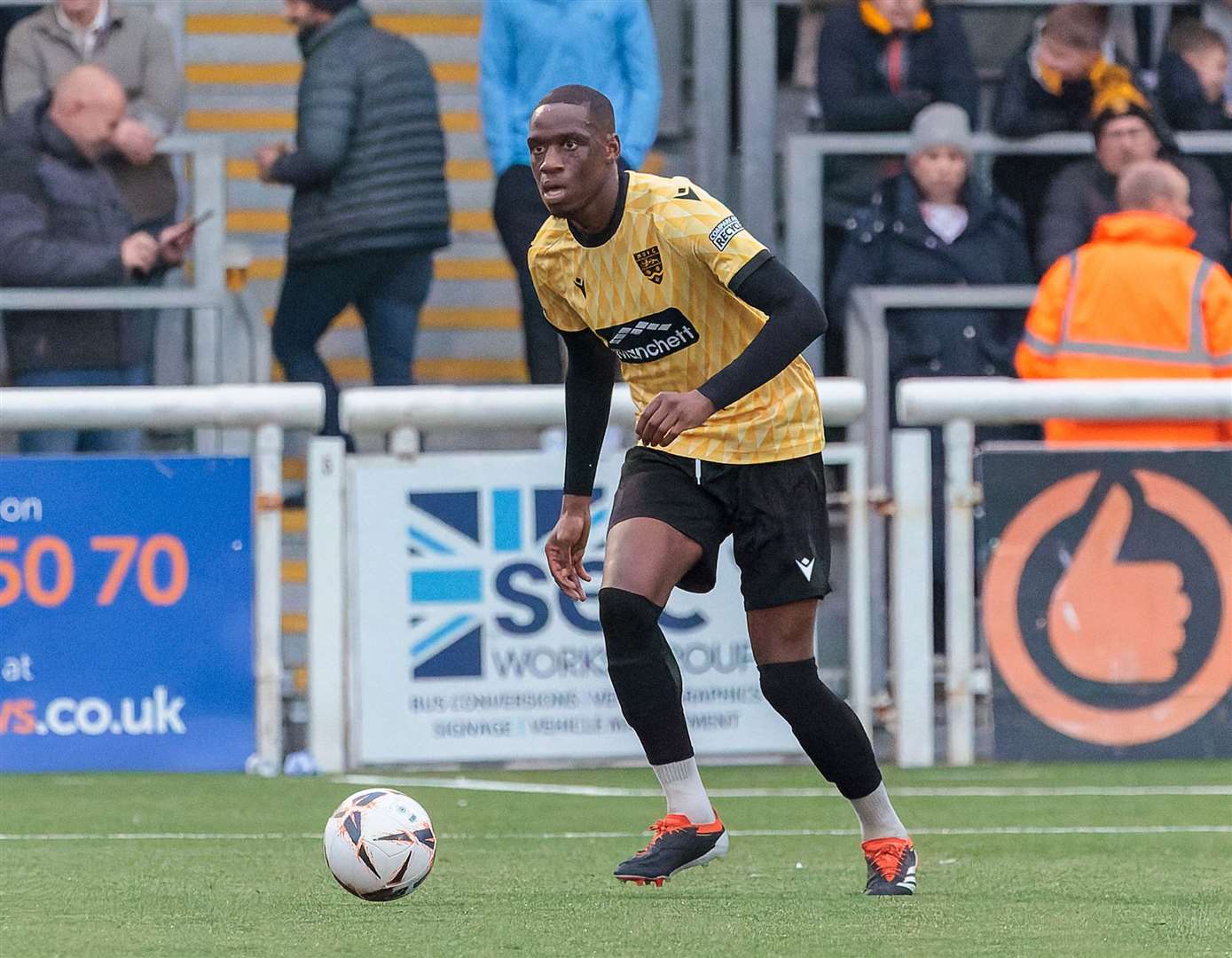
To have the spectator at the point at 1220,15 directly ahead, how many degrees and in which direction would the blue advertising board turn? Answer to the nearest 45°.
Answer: approximately 90° to its left

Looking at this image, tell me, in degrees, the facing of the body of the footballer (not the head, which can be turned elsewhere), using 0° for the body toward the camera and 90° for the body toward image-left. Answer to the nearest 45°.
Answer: approximately 45°

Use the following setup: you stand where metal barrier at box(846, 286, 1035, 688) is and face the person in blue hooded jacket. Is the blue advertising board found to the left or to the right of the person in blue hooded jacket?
left

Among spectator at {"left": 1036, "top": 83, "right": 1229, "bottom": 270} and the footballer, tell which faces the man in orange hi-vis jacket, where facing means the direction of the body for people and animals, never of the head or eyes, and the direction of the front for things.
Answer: the spectator

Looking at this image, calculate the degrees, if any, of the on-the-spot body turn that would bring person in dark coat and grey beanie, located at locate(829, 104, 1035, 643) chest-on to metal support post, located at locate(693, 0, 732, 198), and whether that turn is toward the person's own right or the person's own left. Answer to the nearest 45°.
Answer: approximately 135° to the person's own right

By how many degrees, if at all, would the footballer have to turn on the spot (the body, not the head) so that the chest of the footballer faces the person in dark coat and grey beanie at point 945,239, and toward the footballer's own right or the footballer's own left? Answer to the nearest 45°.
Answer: approximately 135° to the footballer's own right

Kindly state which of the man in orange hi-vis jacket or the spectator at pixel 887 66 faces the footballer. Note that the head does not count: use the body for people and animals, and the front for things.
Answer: the spectator
